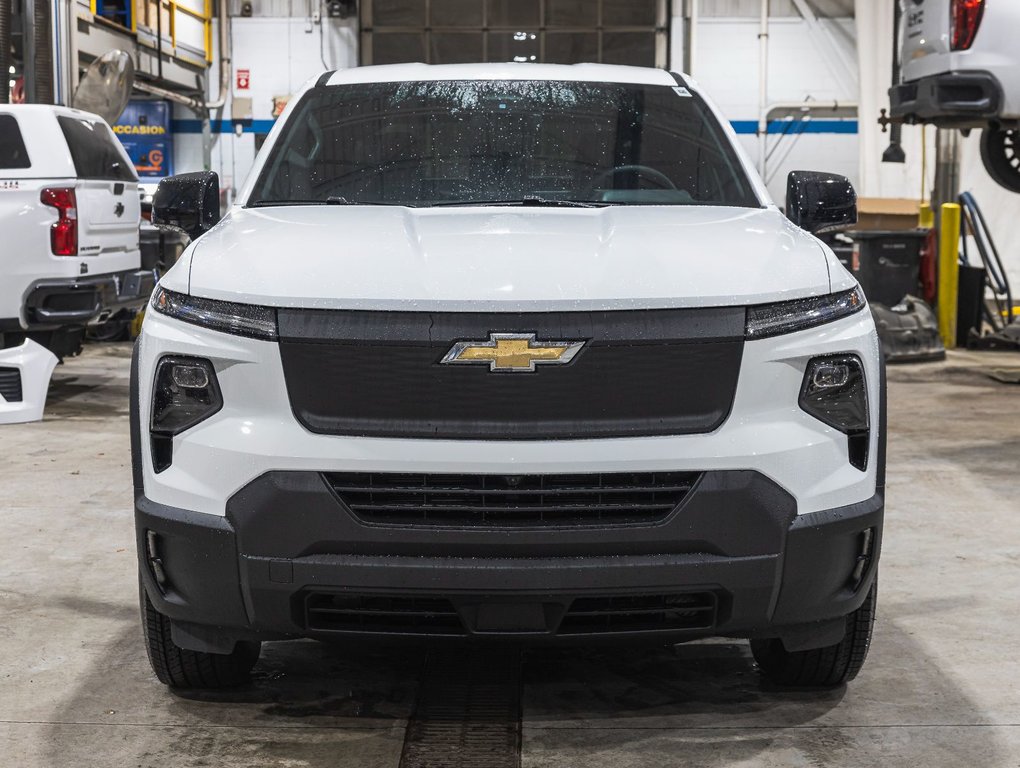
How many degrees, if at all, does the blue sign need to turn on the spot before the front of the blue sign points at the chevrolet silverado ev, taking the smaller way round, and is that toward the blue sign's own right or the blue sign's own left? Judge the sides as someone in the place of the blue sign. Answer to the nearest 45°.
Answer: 0° — it already faces it

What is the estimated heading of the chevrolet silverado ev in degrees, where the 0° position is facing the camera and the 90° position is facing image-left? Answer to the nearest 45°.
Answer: approximately 0°

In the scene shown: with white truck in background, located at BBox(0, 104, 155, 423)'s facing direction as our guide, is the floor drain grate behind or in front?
behind

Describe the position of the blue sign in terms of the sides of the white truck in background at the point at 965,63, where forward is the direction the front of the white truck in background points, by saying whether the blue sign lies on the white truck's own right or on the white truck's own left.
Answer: on the white truck's own left

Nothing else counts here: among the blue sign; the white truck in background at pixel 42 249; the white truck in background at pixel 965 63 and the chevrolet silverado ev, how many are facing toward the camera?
2

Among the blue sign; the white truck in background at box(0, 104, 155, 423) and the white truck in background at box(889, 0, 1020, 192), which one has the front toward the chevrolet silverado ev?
the blue sign

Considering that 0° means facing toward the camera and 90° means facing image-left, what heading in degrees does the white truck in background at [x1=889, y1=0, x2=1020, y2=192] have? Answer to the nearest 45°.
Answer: approximately 225°

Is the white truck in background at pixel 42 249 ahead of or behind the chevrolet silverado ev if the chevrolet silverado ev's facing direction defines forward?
behind

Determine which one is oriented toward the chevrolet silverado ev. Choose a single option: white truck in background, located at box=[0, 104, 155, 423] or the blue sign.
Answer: the blue sign

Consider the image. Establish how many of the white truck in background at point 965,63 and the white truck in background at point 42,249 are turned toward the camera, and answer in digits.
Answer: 0

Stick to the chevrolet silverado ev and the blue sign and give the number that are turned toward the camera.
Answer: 2

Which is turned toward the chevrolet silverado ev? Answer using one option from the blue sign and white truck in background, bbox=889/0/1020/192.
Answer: the blue sign

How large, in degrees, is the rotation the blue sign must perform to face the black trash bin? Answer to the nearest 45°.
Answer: approximately 45° to its left
